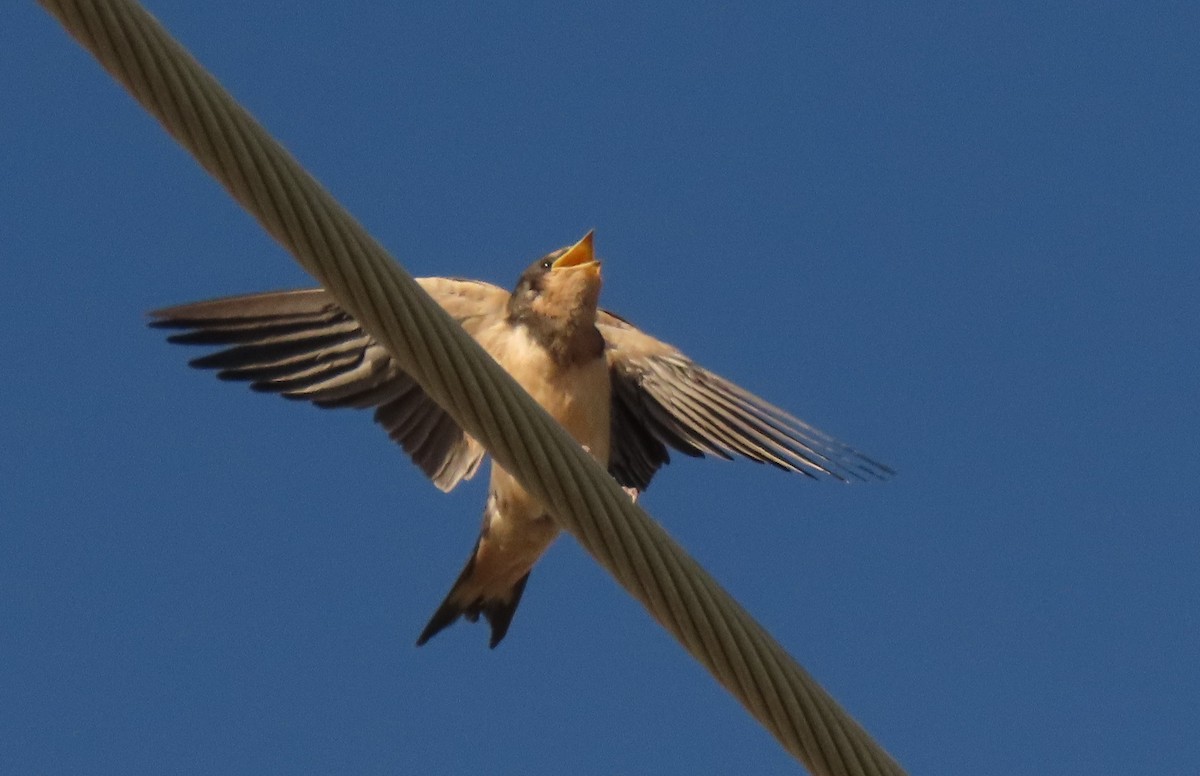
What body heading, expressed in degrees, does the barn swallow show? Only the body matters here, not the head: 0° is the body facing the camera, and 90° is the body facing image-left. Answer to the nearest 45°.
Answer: approximately 315°
